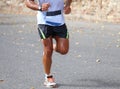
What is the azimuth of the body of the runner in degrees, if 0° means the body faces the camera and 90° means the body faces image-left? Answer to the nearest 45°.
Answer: approximately 0°
